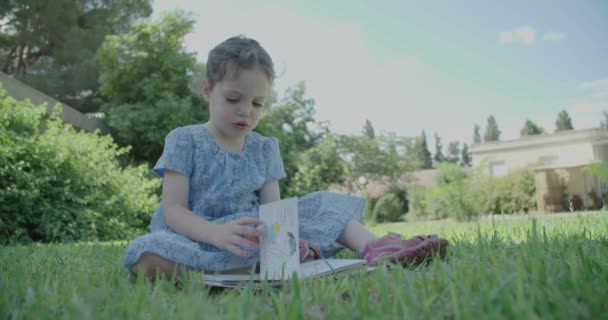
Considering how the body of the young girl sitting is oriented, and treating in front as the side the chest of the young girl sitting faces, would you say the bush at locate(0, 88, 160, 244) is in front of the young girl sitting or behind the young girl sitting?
behind

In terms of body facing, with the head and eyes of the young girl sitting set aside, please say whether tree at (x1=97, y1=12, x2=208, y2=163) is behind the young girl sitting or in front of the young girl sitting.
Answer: behind

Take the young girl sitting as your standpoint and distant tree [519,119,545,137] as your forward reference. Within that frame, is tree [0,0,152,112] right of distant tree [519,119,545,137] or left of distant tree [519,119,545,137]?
left

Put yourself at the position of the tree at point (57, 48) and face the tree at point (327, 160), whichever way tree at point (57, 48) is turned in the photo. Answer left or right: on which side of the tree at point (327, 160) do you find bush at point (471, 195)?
right

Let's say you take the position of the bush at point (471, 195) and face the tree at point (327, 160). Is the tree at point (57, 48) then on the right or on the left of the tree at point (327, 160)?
left

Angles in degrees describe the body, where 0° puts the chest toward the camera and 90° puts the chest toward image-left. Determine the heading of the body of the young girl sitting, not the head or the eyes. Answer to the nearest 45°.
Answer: approximately 315°

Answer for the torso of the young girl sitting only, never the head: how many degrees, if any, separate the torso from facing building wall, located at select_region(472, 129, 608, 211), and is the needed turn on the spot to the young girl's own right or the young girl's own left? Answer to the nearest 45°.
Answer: approximately 90° to the young girl's own left

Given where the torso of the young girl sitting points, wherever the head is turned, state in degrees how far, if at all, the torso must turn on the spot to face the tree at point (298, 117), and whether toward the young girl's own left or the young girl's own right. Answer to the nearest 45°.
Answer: approximately 135° to the young girl's own left

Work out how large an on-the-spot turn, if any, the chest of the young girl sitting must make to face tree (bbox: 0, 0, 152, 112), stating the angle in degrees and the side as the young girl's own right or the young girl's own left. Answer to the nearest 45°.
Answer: approximately 180°
